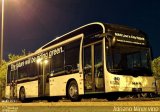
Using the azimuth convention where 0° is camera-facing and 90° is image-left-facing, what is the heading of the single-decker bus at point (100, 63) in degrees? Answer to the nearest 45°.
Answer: approximately 315°
